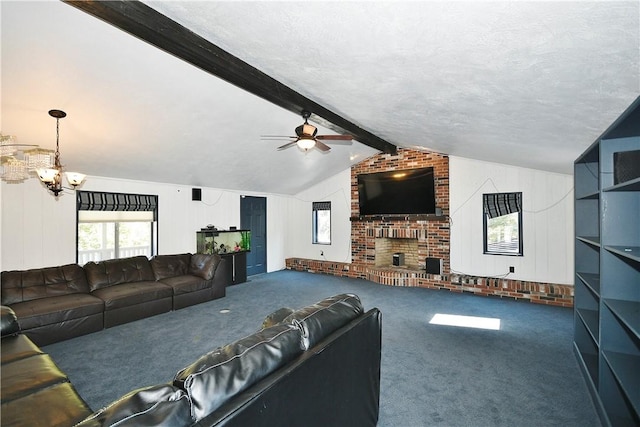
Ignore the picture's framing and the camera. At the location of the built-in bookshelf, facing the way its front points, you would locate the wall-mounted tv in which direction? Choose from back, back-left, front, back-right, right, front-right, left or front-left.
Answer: front-right

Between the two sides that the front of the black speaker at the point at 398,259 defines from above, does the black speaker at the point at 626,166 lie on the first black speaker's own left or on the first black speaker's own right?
on the first black speaker's own left

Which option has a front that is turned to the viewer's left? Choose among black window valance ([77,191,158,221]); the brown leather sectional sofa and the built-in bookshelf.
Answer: the built-in bookshelf

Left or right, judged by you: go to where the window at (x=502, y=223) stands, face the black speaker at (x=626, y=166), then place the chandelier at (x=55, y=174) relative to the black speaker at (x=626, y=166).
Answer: right

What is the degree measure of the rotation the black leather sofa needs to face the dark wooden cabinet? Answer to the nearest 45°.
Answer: approximately 45° to its right

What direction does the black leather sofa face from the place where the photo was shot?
facing away from the viewer and to the left of the viewer

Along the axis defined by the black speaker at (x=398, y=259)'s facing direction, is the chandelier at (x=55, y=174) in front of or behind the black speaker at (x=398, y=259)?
in front

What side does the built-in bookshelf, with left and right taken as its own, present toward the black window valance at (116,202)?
front

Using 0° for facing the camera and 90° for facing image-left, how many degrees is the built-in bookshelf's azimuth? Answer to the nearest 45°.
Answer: approximately 90°

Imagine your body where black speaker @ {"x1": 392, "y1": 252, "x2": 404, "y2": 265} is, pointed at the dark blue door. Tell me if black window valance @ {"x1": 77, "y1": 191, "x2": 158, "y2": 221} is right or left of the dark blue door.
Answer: left
